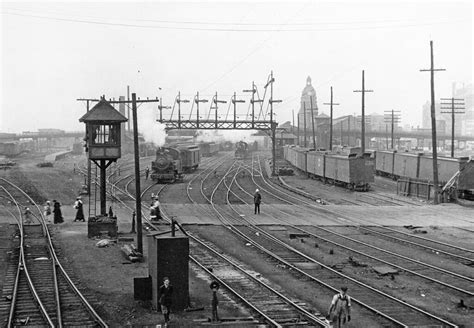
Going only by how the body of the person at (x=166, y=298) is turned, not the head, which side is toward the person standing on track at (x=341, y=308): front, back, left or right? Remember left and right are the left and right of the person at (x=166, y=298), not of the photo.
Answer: left

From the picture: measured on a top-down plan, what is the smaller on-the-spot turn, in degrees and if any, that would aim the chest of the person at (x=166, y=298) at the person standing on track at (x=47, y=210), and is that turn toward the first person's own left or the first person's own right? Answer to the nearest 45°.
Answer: approximately 180°

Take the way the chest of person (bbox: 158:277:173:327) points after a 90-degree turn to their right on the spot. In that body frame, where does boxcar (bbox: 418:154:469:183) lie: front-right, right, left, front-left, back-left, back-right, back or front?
back-right

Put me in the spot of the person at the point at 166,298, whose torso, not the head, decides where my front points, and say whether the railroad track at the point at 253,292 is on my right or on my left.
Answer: on my left

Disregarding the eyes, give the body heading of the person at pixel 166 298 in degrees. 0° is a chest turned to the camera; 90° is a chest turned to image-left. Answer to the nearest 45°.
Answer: approximately 0°

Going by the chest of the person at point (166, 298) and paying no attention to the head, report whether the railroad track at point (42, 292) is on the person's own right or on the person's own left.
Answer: on the person's own right

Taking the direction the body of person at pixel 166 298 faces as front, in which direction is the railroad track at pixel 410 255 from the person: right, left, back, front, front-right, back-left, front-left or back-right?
back-left
